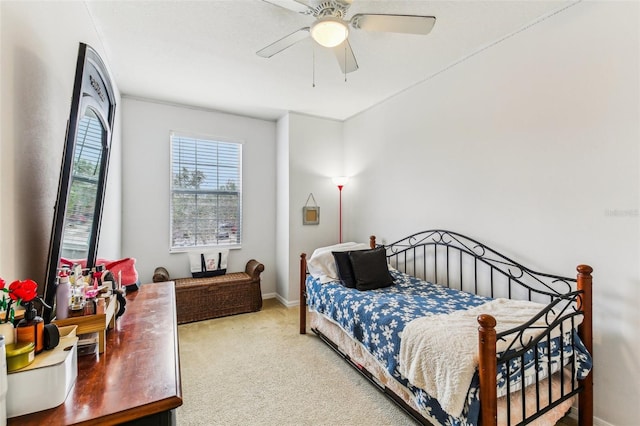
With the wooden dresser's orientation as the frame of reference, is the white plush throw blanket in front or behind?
in front

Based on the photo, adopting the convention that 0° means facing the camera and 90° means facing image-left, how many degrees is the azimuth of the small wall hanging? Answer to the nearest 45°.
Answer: approximately 0°

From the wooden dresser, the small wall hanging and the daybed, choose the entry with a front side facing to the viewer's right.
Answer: the wooden dresser

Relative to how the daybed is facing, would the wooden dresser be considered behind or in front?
in front

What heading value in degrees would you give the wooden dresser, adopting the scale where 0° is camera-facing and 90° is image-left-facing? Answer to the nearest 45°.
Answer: approximately 270°

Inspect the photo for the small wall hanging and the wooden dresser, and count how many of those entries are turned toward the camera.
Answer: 1
